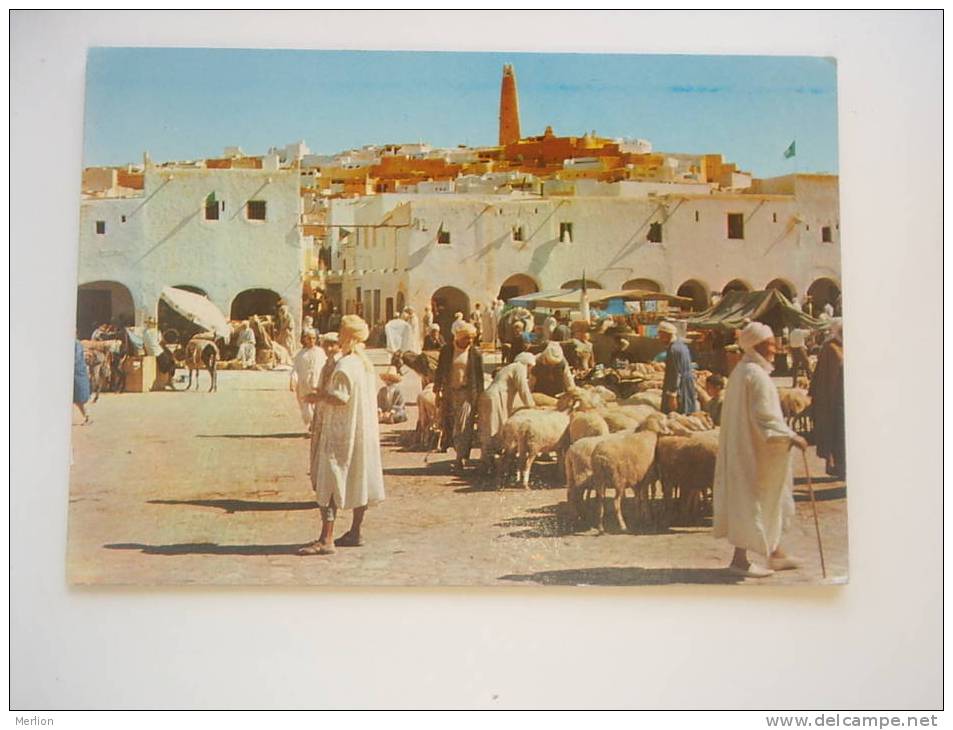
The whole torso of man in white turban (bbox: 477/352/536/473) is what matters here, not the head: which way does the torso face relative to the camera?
to the viewer's right

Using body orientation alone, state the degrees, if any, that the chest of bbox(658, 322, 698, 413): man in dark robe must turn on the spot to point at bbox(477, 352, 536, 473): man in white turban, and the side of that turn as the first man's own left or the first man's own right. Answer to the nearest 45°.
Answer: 0° — they already face them

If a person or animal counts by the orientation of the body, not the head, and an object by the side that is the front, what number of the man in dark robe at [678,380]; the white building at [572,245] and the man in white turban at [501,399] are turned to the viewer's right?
1

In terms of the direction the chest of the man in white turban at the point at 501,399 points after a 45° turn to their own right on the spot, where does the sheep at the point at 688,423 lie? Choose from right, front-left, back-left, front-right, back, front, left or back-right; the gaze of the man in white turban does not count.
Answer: front-left

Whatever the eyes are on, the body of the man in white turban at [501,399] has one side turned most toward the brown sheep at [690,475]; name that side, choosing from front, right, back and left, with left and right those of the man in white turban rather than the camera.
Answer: front

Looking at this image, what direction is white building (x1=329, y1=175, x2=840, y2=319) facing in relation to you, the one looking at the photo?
facing the viewer

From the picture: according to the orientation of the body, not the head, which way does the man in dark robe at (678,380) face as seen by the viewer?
to the viewer's left
